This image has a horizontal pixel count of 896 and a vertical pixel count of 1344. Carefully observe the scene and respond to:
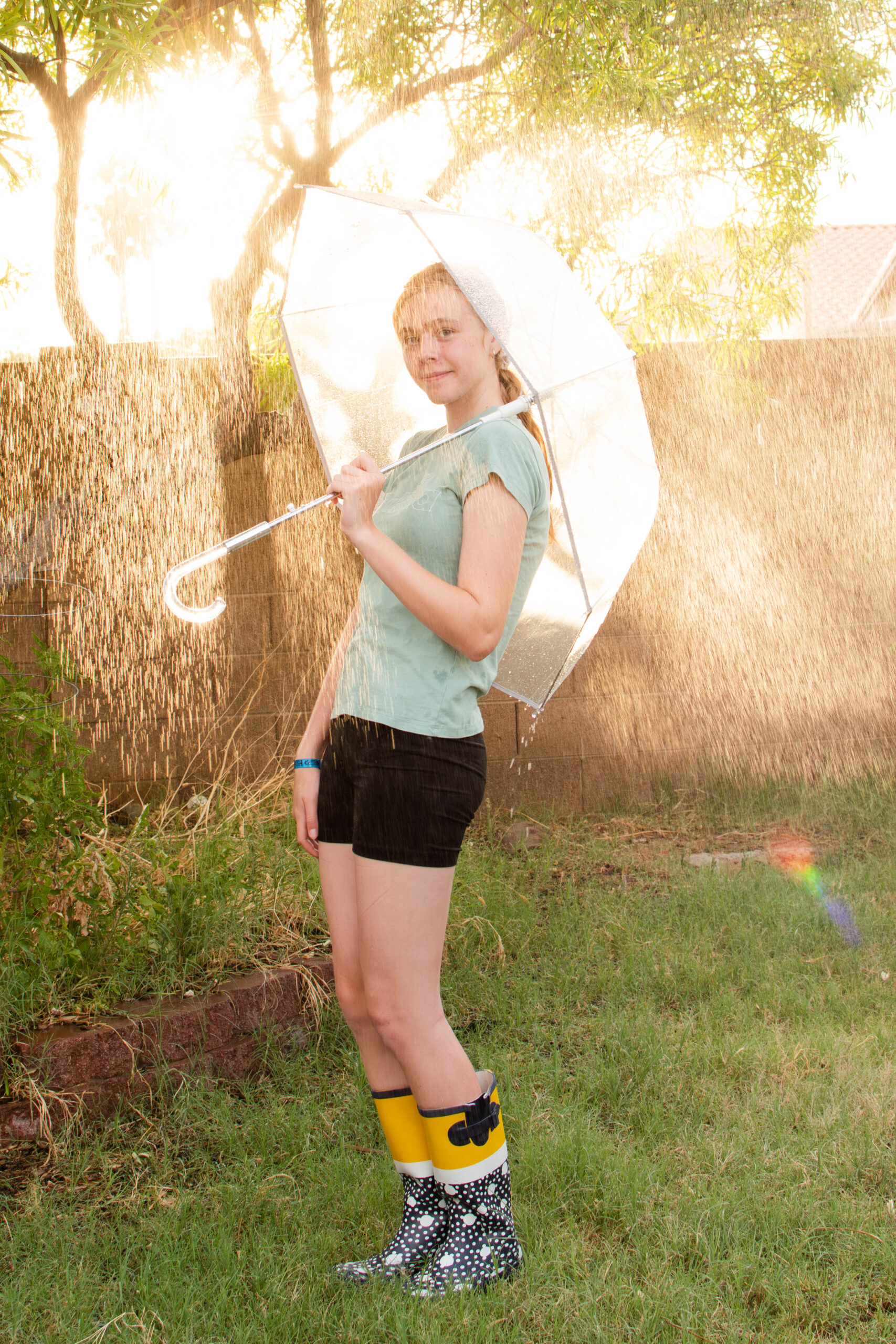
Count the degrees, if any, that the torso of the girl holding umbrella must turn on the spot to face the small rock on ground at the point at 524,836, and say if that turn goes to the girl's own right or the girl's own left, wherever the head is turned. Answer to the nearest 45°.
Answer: approximately 135° to the girl's own right

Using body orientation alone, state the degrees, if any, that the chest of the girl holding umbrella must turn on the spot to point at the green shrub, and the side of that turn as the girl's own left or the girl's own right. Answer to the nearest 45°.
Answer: approximately 90° to the girl's own right

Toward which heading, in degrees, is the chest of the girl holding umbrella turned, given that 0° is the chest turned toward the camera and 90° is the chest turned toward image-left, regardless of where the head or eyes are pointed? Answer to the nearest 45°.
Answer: approximately 45°

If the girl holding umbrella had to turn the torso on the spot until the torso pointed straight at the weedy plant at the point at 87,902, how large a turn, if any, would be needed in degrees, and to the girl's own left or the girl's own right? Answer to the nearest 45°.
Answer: approximately 90° to the girl's own right

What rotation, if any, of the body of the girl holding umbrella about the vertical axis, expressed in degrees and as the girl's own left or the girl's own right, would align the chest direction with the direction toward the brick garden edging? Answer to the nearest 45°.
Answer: approximately 90° to the girl's own right
